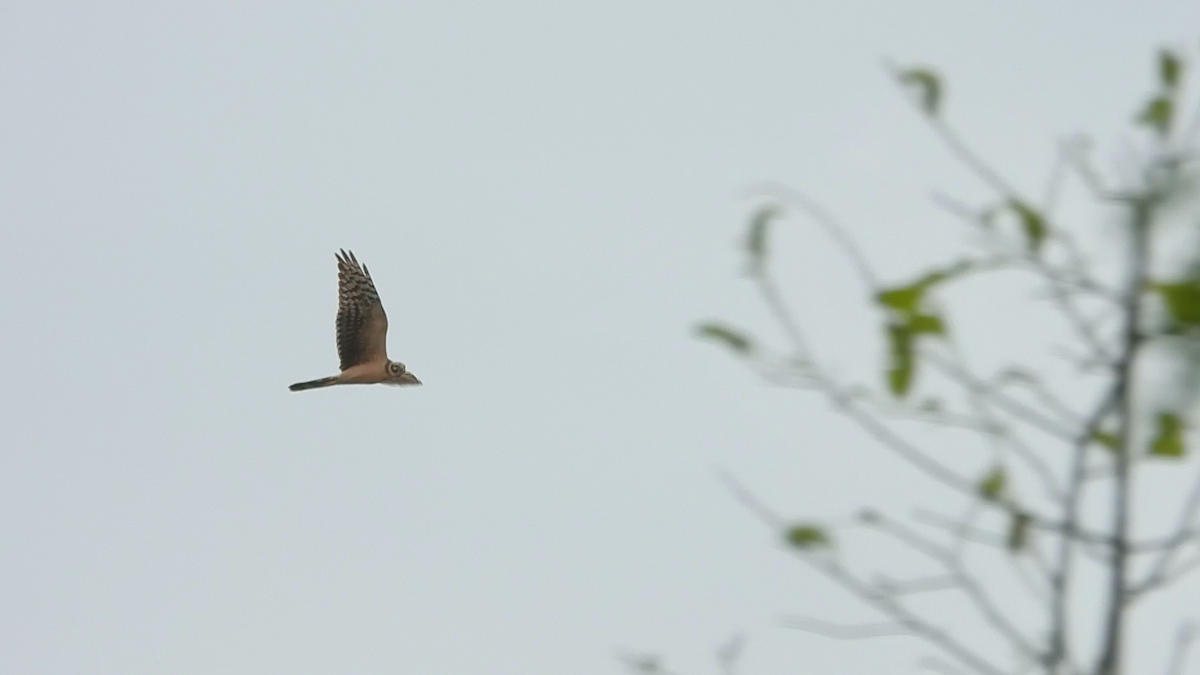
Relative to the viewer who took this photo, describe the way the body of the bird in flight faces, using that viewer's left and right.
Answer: facing to the right of the viewer
